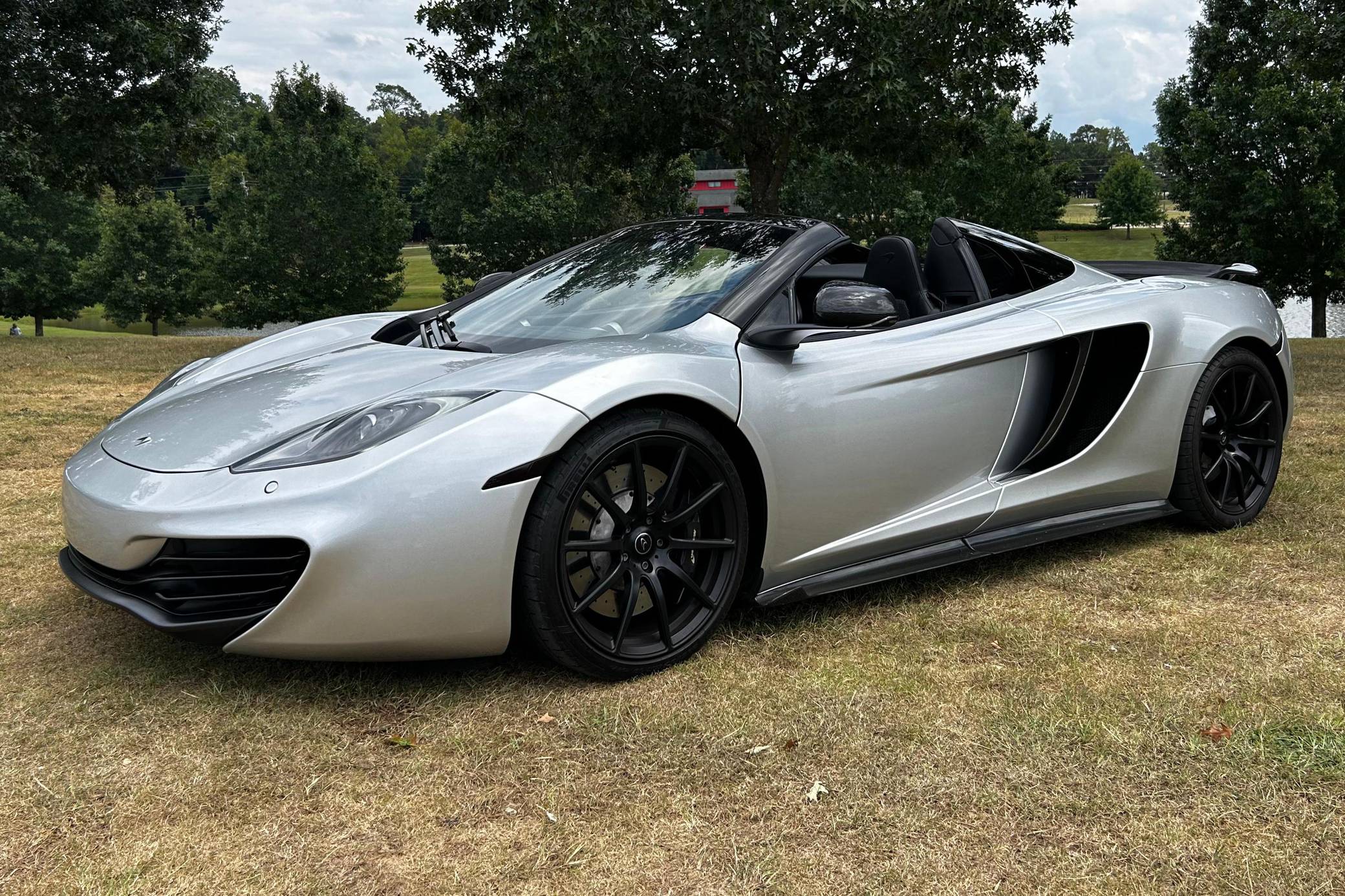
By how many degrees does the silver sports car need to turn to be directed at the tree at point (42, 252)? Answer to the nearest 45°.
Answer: approximately 90° to its right

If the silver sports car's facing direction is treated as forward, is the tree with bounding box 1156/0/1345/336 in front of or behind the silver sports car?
behind

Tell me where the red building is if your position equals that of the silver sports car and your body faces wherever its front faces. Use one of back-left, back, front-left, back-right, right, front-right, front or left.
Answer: back-right

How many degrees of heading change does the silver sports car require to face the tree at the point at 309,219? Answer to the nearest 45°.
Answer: approximately 135° to its right

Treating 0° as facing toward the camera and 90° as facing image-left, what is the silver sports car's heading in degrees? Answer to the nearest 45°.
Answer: approximately 45°

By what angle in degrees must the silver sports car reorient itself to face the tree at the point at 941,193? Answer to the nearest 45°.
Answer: approximately 135° to its right

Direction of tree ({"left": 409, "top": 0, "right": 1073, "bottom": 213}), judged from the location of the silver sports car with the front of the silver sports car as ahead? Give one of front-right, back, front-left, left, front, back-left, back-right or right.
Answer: back-right

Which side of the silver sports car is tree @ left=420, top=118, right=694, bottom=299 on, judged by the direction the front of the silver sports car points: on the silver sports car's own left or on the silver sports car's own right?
on the silver sports car's own right
